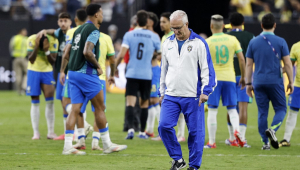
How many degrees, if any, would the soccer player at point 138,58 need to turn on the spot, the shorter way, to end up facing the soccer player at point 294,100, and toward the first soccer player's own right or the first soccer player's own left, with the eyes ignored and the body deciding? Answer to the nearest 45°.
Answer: approximately 90° to the first soccer player's own right

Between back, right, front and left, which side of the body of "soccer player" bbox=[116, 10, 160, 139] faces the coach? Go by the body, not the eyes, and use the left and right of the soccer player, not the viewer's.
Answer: back

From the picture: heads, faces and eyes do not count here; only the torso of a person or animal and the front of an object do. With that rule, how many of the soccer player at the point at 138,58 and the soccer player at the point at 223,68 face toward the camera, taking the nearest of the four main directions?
0

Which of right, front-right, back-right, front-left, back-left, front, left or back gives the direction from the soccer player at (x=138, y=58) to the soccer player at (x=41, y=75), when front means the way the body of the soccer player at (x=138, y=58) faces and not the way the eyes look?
left

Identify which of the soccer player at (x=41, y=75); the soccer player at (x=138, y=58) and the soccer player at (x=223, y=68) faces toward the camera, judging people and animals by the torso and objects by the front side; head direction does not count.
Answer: the soccer player at (x=41, y=75)

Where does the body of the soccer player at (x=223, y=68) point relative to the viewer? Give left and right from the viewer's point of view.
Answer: facing away from the viewer

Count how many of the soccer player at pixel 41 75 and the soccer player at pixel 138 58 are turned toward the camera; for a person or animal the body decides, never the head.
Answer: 1

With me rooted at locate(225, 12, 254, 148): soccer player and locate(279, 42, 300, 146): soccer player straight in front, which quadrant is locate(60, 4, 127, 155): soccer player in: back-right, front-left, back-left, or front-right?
back-right

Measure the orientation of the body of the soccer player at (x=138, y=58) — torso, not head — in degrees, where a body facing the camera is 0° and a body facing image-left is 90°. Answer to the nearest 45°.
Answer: approximately 180°

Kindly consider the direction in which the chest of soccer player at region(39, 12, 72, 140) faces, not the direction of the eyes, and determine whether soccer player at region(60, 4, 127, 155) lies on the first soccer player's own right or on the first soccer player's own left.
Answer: on the first soccer player's own left
